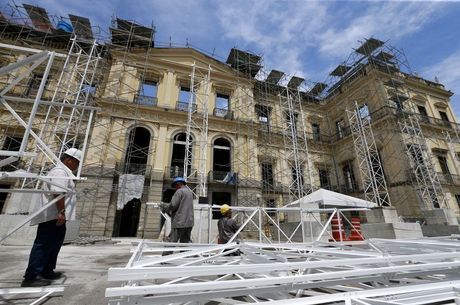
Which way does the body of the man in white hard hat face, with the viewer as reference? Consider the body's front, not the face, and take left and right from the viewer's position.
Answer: facing to the right of the viewer

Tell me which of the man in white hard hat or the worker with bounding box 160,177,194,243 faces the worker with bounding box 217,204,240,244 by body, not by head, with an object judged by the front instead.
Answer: the man in white hard hat

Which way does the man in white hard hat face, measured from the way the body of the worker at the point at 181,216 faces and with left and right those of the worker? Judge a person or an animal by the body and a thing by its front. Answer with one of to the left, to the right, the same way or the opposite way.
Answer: to the right

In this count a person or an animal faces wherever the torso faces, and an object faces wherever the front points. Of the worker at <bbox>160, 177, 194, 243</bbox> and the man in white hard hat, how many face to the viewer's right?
1

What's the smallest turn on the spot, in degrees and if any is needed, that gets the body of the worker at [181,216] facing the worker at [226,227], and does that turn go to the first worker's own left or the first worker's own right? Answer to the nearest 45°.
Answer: approximately 90° to the first worker's own right

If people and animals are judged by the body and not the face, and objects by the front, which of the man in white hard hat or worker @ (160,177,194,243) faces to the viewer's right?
the man in white hard hat

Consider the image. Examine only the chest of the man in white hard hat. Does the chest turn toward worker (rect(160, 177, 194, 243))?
yes

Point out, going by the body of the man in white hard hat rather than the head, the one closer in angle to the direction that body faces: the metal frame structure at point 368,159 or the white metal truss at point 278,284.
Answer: the metal frame structure

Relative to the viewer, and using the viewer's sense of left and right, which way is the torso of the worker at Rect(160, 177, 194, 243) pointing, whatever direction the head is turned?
facing away from the viewer and to the left of the viewer

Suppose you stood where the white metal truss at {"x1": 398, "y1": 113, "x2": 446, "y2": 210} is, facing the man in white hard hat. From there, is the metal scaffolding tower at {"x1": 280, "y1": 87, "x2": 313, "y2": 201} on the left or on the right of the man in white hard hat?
right
